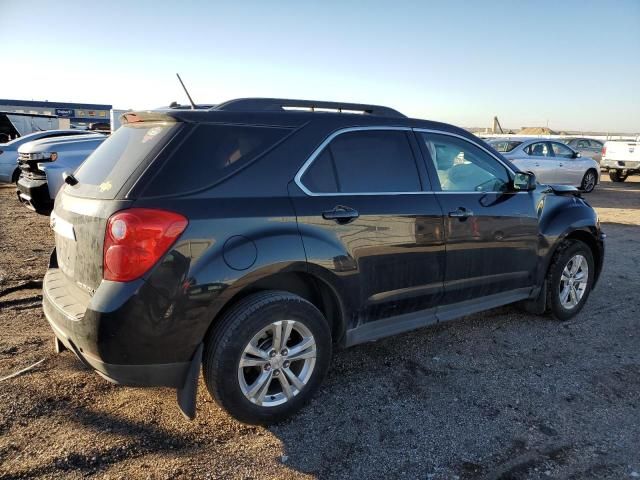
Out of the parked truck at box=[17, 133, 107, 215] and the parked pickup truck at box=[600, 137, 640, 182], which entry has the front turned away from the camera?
the parked pickup truck at box=[600, 137, 640, 182]

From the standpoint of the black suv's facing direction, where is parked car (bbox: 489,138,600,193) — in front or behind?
in front

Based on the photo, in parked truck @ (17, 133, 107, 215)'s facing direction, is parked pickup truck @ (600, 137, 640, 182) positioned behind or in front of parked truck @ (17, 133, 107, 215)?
behind

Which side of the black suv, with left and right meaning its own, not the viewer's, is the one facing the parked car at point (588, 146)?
front

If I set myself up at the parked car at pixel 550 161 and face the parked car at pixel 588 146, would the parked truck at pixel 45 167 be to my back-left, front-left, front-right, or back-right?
back-left

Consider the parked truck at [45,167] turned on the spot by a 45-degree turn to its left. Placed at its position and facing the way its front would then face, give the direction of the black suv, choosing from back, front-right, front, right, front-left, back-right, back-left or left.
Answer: front

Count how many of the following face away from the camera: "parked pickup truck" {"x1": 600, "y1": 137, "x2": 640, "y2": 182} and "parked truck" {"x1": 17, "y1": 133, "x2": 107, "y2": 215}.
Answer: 1

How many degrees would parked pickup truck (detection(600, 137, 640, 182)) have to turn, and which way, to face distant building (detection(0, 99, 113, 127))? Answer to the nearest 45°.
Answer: approximately 90° to its left

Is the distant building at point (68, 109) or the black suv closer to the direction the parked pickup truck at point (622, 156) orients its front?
the distant building

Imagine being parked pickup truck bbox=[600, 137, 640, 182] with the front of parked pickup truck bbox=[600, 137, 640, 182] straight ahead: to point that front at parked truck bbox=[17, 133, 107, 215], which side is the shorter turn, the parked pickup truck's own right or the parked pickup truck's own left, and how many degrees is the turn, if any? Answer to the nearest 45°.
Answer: approximately 135° to the parked pickup truck's own left

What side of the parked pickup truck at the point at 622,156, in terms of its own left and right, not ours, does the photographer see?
back

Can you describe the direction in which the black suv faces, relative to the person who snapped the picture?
facing away from the viewer and to the right of the viewer
